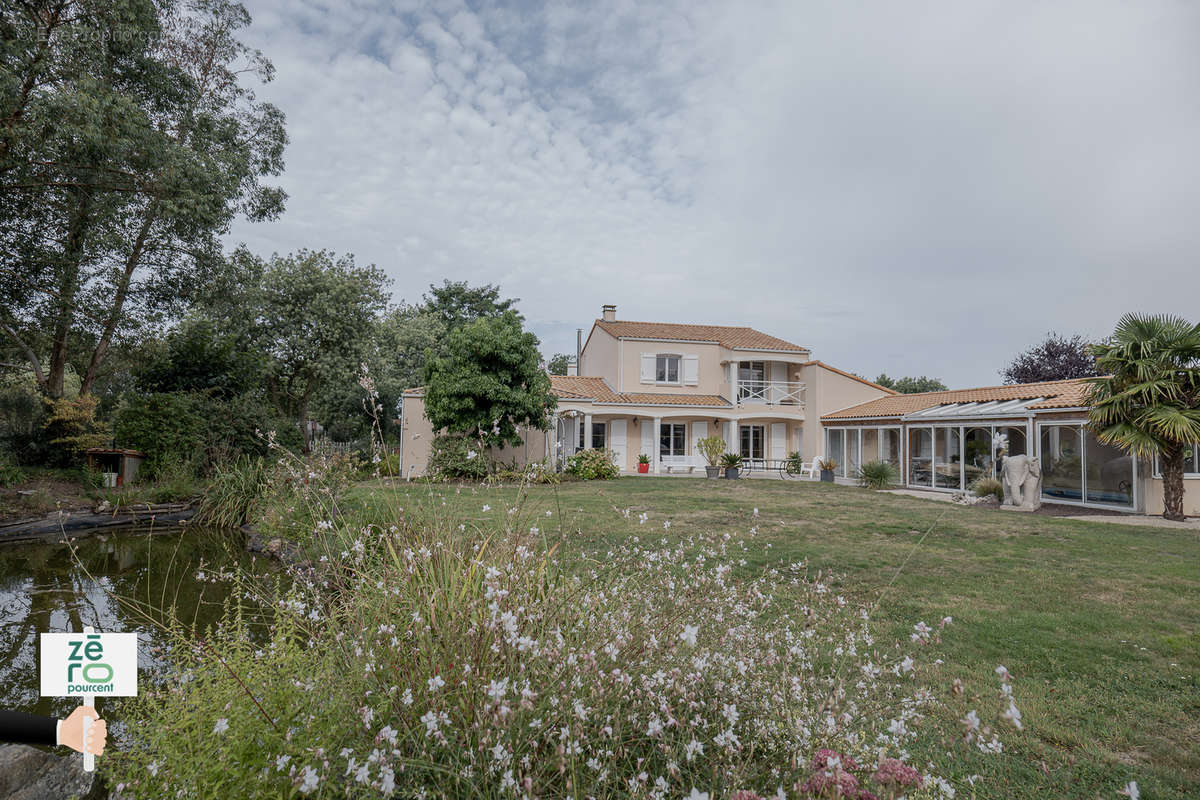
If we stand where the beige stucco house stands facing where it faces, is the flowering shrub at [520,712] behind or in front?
in front

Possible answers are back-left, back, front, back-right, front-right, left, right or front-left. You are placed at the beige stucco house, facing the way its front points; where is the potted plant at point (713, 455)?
front

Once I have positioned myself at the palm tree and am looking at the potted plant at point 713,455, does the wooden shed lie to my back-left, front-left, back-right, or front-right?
front-left

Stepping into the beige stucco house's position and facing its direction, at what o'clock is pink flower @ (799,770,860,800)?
The pink flower is roughly at 12 o'clock from the beige stucco house.

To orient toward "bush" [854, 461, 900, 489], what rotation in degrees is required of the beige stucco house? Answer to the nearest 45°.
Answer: approximately 45° to its left

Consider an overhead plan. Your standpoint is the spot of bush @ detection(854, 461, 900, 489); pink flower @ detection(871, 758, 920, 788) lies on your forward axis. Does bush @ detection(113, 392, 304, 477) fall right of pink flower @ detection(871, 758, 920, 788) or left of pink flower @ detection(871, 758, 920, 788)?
right

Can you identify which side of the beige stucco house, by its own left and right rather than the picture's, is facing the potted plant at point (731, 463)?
front

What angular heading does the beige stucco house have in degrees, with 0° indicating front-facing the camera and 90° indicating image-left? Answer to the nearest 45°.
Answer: approximately 0°

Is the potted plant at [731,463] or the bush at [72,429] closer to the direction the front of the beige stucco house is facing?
the potted plant

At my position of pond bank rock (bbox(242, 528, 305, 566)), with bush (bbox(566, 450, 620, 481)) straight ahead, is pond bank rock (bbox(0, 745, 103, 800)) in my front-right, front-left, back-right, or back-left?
back-right

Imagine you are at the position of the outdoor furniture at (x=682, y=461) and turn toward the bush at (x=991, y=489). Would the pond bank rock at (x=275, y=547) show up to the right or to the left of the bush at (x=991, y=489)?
right
